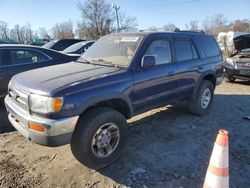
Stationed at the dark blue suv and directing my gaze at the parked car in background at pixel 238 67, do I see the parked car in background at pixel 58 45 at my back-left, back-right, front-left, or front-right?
front-left

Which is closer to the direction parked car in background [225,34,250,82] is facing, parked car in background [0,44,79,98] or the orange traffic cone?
the orange traffic cone

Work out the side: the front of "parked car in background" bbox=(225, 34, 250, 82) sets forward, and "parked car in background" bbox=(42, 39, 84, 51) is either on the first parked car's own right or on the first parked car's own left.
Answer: on the first parked car's own right

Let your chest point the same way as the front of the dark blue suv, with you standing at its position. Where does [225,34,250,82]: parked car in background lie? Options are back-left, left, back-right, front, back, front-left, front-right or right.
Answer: back

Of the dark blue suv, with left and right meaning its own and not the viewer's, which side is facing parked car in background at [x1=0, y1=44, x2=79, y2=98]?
right

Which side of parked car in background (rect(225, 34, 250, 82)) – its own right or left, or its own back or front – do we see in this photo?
front

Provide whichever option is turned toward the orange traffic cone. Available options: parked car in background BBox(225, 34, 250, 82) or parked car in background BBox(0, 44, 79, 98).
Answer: parked car in background BBox(225, 34, 250, 82)

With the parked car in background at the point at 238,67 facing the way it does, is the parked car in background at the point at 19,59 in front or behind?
in front

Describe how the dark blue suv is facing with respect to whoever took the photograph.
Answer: facing the viewer and to the left of the viewer

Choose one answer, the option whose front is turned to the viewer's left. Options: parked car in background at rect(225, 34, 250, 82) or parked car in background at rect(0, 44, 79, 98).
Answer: parked car in background at rect(0, 44, 79, 98)

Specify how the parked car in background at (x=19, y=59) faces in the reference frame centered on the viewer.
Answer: facing to the left of the viewer

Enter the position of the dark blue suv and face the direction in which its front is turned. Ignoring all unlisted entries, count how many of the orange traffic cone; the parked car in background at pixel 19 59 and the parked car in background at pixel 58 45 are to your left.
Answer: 1

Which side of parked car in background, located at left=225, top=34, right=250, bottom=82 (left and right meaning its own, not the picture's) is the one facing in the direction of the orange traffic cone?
front
